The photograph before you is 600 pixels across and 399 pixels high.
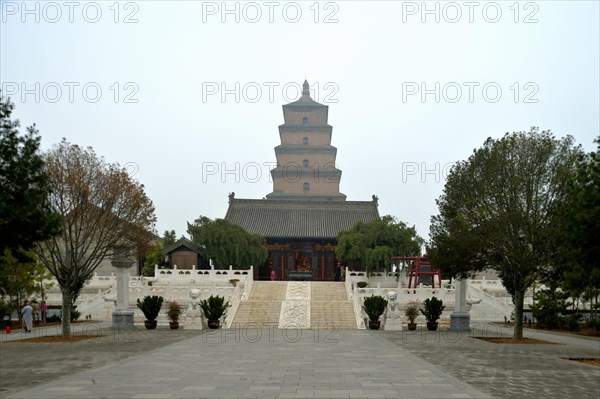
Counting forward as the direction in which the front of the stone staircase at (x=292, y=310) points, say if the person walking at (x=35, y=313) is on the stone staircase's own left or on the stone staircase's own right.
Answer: on the stone staircase's own right

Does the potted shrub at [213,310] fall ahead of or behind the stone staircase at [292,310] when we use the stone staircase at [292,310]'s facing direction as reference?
ahead

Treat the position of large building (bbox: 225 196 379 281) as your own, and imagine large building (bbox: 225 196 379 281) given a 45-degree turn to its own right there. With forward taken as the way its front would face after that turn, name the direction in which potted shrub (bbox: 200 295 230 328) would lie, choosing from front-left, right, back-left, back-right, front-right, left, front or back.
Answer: front-left

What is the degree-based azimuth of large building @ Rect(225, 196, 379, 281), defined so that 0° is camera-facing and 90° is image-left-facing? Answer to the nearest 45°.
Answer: approximately 0°

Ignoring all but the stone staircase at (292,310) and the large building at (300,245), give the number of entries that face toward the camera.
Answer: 2

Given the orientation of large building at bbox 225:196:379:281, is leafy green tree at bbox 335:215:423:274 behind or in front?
in front

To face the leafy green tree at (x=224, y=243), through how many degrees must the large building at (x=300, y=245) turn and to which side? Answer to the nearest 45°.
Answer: approximately 45° to its right

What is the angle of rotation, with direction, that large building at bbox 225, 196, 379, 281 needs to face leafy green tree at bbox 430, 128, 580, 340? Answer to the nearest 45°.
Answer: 0° — it already faces it
